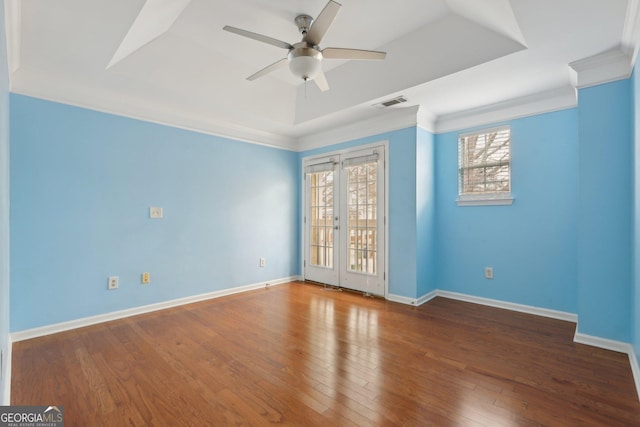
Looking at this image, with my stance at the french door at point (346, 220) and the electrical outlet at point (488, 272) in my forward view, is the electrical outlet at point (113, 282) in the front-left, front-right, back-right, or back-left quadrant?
back-right

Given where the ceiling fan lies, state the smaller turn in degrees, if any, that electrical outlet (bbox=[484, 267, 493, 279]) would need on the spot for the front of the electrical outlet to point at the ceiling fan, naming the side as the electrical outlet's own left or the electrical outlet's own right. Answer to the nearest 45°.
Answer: approximately 45° to the electrical outlet's own right

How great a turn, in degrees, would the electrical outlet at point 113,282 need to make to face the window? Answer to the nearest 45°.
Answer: approximately 45° to its left

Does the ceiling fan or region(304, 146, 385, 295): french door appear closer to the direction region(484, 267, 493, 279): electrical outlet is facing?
the ceiling fan

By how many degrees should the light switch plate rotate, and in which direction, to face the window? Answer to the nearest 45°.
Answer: approximately 45° to its left

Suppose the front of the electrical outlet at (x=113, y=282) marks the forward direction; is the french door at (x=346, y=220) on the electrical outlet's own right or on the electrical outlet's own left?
on the electrical outlet's own left

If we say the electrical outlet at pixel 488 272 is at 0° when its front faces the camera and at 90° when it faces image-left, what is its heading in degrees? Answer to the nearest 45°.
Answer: approximately 0°

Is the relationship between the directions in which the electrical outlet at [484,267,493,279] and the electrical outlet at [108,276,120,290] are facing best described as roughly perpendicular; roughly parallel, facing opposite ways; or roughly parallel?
roughly perpendicular
